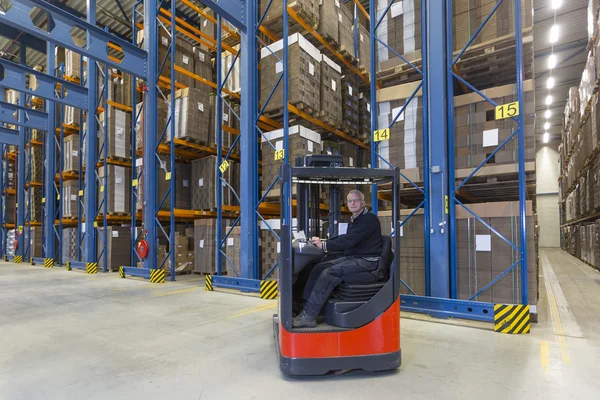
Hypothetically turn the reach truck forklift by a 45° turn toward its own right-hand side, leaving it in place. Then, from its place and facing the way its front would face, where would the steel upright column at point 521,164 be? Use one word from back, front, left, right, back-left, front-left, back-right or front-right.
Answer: front

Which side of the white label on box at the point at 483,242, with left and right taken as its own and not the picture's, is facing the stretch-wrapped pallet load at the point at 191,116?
right

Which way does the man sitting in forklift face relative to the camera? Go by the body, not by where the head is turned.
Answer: to the viewer's left

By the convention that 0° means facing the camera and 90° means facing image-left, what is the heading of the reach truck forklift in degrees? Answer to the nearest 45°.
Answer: approximately 180°

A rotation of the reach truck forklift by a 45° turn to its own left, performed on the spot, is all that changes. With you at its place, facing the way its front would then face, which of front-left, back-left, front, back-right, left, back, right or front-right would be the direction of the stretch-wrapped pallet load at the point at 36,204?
front

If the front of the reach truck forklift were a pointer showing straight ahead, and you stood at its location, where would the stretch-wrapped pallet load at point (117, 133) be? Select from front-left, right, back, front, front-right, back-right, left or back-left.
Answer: front-left

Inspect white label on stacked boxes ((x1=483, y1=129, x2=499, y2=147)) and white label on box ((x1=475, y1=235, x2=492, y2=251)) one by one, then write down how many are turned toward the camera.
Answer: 2

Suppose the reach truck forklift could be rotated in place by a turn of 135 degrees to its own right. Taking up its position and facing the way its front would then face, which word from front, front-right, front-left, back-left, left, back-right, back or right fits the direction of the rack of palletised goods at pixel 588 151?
left

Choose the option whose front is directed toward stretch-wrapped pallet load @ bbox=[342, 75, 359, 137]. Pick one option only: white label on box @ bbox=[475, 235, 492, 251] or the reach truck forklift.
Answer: the reach truck forklift

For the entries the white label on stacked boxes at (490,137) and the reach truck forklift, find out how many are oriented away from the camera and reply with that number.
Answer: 1

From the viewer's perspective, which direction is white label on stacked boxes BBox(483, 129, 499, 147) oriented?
toward the camera

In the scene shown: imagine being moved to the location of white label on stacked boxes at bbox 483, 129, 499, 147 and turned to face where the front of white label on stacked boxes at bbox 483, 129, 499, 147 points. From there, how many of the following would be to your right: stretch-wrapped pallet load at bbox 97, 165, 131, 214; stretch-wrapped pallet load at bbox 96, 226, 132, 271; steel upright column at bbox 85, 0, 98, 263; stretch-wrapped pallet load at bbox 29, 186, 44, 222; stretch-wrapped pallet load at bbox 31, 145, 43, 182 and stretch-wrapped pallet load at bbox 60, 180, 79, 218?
6

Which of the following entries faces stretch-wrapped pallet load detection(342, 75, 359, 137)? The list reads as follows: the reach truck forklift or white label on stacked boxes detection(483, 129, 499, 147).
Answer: the reach truck forklift

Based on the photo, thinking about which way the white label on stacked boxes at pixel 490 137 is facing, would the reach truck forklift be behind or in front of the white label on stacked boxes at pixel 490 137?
in front

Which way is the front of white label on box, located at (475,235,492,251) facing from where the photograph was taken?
facing the viewer

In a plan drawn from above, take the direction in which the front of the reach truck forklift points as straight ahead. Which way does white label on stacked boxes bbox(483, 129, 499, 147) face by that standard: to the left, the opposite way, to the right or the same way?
the opposite way

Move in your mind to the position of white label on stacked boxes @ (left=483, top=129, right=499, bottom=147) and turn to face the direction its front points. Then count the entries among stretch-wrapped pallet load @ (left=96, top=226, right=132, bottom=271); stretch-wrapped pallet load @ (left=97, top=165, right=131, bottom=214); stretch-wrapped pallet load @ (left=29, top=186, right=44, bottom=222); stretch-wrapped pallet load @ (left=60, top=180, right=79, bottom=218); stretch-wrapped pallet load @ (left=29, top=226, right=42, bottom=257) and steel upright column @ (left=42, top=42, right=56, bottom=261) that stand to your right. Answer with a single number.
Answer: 6

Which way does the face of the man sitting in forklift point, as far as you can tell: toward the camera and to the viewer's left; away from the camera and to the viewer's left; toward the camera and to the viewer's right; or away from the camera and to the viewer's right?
toward the camera and to the viewer's left
